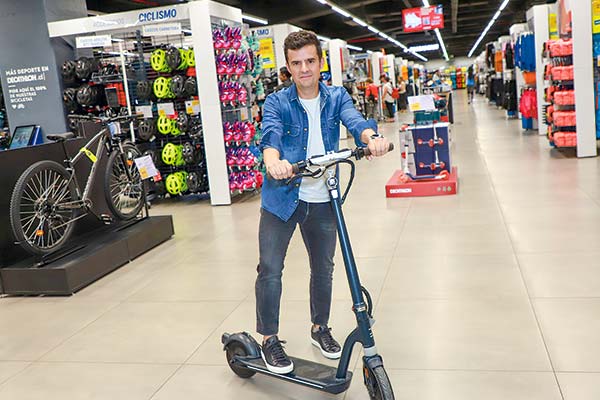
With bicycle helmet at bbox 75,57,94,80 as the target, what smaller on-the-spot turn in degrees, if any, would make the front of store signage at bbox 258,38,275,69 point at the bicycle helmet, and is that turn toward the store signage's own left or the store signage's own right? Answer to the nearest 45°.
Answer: approximately 45° to the store signage's own right

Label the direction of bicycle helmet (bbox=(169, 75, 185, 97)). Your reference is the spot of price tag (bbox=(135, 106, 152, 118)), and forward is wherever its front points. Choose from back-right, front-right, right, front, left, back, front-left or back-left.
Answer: front-left

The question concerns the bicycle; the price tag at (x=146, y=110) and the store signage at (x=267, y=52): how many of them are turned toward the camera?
2

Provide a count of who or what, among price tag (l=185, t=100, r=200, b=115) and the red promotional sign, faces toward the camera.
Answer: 2

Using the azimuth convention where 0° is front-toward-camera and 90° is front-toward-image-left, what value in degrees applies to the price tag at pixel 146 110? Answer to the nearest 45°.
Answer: approximately 0°

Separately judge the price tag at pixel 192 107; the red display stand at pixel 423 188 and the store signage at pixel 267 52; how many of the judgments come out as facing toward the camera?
3

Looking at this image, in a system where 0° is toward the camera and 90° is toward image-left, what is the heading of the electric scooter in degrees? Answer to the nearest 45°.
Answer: approximately 315°

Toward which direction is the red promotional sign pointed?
toward the camera

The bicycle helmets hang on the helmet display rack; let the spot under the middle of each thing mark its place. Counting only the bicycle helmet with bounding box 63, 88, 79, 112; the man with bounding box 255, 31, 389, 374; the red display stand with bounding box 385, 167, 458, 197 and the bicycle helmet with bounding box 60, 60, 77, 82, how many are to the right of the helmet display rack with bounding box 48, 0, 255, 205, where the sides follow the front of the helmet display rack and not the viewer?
2

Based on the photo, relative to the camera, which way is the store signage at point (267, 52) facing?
toward the camera

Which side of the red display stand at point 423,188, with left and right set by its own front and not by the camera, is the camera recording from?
front

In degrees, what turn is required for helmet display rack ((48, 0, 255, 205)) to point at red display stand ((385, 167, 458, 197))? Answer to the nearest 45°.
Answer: approximately 90° to its left
